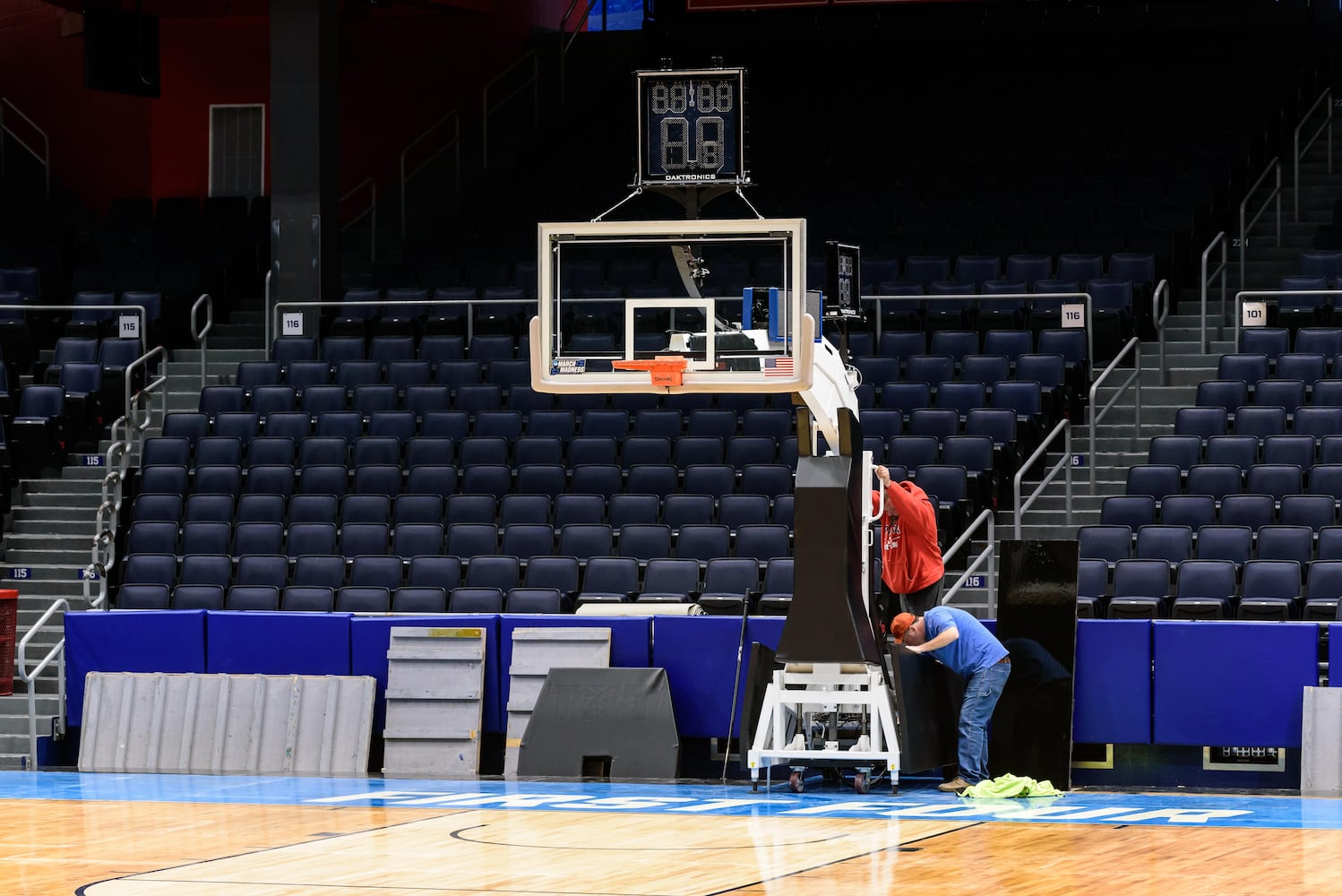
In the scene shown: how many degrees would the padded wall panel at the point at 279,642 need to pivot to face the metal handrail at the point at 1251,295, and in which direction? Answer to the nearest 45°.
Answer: approximately 90° to its left

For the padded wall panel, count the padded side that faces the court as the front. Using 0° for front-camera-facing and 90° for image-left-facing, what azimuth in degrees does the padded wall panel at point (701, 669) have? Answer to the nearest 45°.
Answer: approximately 0°

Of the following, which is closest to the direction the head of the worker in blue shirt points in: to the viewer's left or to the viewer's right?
to the viewer's left

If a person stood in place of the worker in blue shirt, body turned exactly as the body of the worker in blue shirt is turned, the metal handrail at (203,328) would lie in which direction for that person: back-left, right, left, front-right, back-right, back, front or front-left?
front-right

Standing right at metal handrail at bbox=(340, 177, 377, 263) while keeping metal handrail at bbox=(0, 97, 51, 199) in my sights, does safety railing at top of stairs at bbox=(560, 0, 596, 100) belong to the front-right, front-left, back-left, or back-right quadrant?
back-right

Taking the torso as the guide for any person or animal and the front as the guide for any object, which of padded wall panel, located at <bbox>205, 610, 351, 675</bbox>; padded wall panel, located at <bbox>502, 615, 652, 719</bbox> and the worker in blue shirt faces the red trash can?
the worker in blue shirt

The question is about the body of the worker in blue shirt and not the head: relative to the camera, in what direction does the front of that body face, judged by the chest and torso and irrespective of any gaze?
to the viewer's left

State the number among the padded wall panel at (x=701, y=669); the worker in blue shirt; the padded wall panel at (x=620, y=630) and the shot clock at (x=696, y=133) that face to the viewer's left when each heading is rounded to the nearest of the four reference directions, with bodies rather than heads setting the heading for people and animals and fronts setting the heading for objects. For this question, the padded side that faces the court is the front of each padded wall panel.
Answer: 1

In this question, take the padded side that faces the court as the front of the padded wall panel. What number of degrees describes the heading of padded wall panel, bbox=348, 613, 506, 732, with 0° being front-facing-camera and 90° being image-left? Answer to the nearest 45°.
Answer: approximately 0°
